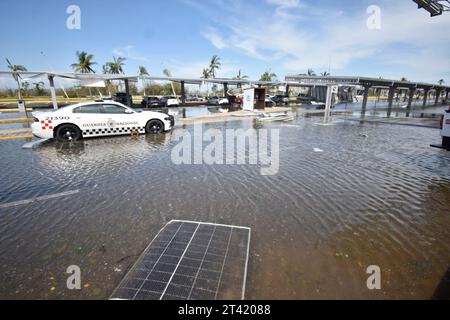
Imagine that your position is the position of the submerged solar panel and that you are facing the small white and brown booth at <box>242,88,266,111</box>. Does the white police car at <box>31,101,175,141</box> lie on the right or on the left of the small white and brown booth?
left

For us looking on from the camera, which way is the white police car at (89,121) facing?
facing to the right of the viewer

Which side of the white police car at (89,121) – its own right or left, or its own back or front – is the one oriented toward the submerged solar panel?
right

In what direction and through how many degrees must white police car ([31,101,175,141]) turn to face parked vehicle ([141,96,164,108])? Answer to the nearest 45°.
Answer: approximately 90° to its left

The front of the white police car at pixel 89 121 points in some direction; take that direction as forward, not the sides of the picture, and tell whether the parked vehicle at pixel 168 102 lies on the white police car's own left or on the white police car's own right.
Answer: on the white police car's own left

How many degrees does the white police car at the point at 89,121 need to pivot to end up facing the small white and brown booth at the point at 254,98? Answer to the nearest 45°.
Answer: approximately 45° to its left

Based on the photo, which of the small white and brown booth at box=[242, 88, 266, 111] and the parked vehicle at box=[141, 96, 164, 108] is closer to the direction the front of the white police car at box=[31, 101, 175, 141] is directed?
the small white and brown booth

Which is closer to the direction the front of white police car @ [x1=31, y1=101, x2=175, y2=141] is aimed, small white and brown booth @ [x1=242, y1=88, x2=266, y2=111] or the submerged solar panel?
the small white and brown booth

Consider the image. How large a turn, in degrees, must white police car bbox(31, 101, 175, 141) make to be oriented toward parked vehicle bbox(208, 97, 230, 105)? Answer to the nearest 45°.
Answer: approximately 45° to its left
